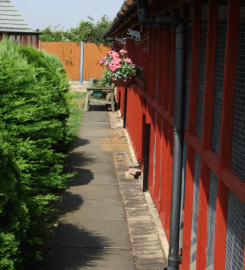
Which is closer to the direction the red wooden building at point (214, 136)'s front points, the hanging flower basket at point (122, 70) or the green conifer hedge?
the green conifer hedge

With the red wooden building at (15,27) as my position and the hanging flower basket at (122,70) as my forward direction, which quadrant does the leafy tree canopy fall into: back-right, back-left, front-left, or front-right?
back-left

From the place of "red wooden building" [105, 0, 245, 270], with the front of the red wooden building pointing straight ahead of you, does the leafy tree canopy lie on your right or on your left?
on your right

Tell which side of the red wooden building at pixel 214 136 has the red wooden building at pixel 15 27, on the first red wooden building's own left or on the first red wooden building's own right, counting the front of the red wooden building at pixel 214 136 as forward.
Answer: on the first red wooden building's own right

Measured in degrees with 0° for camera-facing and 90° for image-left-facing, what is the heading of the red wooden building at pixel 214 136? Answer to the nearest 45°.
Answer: approximately 90°
